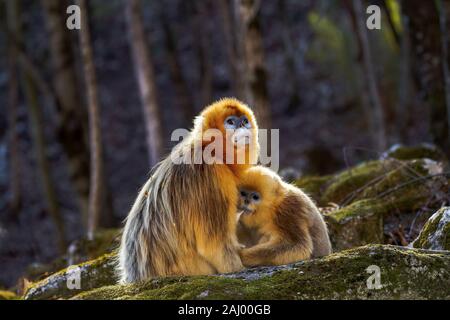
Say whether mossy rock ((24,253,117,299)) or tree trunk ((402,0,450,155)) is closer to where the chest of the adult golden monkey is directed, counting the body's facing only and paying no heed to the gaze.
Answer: the tree trunk

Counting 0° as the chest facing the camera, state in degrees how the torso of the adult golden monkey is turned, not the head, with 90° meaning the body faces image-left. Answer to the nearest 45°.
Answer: approximately 270°

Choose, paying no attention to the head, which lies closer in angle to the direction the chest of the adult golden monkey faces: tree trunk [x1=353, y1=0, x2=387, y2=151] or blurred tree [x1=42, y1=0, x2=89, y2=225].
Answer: the tree trunk

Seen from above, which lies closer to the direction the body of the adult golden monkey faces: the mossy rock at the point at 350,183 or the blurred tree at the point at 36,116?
the mossy rock

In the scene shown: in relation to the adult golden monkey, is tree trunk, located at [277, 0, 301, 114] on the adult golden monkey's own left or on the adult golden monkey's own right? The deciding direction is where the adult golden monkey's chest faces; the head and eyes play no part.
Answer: on the adult golden monkey's own left

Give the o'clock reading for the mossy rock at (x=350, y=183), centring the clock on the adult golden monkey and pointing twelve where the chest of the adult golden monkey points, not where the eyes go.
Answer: The mossy rock is roughly at 10 o'clock from the adult golden monkey.

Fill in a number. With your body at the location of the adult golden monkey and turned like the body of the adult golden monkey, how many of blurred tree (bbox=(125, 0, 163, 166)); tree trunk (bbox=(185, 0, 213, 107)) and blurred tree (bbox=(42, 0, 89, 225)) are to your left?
3

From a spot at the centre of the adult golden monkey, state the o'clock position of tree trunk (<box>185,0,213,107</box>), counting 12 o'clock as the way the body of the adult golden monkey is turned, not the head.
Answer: The tree trunk is roughly at 9 o'clock from the adult golden monkey.

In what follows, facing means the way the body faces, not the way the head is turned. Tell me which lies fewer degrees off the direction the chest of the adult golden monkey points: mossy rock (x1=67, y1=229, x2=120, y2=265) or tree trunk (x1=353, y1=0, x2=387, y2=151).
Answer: the tree trunk

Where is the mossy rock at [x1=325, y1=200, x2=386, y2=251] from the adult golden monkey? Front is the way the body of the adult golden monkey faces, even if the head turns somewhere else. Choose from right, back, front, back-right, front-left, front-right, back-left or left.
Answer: front-left

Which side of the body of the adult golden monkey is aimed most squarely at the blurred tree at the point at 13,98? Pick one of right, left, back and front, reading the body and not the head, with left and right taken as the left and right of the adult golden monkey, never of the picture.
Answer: left
